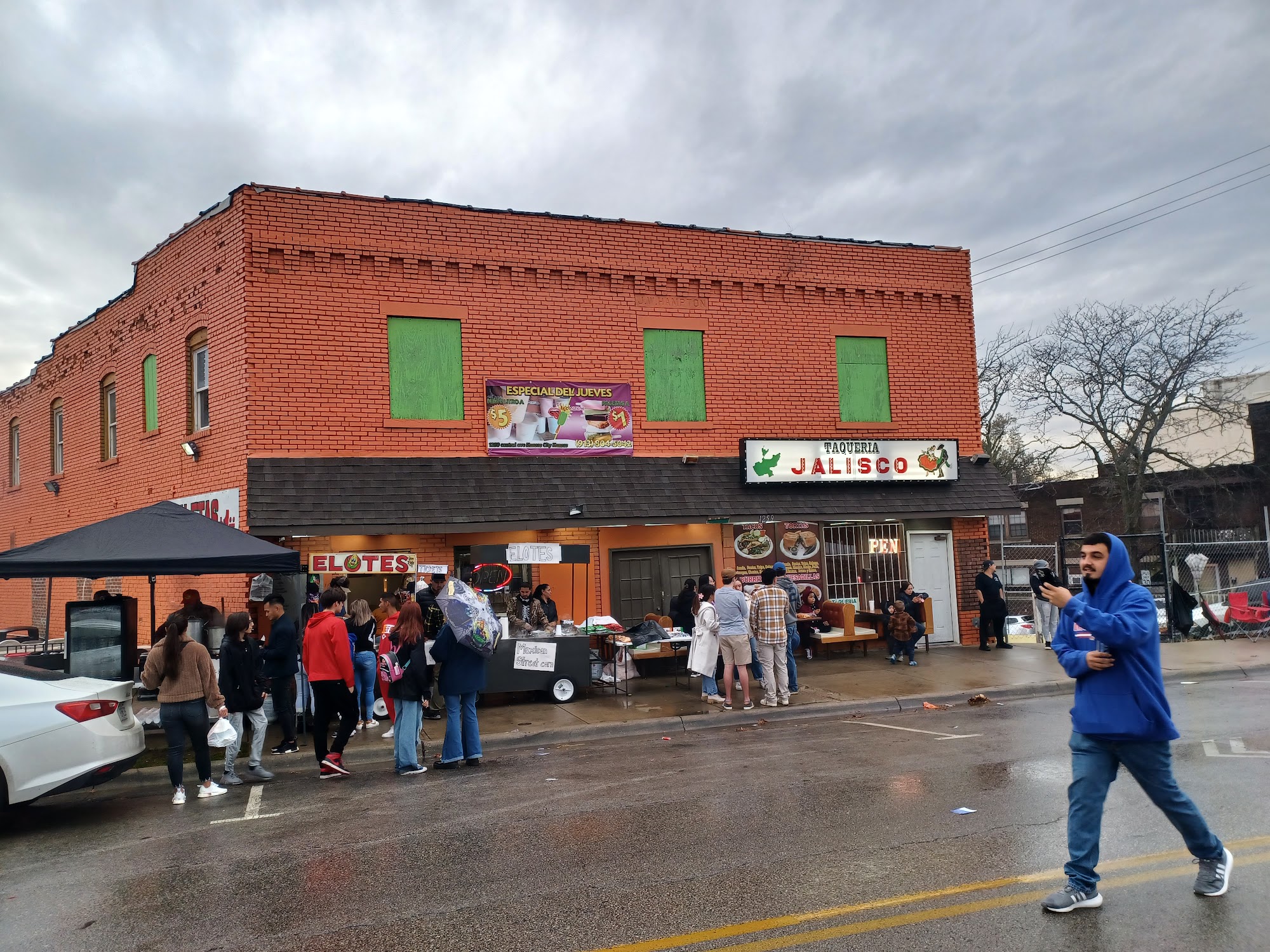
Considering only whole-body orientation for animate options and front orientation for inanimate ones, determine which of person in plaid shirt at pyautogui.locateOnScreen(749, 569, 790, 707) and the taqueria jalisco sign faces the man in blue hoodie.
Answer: the taqueria jalisco sign

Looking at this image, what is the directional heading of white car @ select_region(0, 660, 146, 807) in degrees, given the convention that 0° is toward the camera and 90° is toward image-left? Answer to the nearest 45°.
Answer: approximately 90°

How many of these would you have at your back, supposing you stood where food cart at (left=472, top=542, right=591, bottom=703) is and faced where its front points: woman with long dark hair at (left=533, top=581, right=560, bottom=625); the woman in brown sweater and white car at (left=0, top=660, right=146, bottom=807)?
1

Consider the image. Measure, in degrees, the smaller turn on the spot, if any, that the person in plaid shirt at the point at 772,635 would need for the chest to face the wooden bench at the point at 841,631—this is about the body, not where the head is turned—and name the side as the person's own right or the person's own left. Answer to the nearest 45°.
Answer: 0° — they already face it

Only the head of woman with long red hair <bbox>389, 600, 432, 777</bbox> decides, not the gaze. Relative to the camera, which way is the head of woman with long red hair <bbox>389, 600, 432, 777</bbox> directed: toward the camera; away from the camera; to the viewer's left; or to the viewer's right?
away from the camera

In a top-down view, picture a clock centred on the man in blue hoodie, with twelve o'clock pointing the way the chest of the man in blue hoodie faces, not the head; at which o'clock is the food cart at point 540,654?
The food cart is roughly at 3 o'clock from the man in blue hoodie.

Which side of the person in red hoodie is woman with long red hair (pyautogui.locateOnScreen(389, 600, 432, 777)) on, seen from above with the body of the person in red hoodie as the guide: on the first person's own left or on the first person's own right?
on the first person's own right

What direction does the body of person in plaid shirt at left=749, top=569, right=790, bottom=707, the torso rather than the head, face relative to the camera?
away from the camera

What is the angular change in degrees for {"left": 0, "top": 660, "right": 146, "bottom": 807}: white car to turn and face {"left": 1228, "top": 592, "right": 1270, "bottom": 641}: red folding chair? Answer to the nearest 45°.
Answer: approximately 180°

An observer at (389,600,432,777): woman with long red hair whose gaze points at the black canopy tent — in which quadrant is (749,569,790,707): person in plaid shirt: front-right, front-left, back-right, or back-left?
back-right

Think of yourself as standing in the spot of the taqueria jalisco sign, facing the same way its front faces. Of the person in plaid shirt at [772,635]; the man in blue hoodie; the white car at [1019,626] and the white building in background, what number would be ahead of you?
2
